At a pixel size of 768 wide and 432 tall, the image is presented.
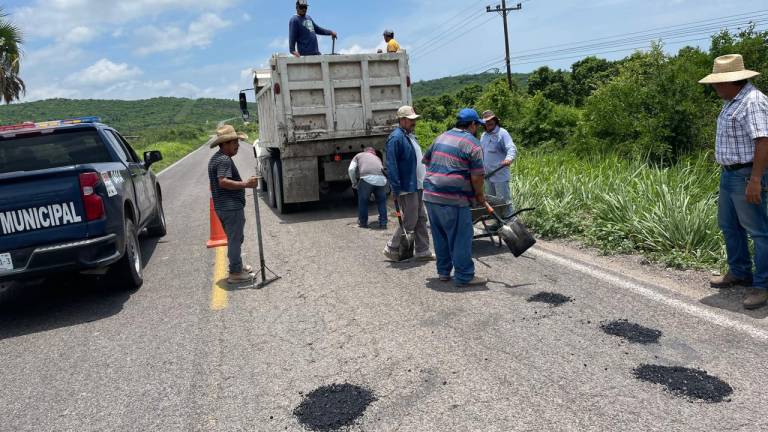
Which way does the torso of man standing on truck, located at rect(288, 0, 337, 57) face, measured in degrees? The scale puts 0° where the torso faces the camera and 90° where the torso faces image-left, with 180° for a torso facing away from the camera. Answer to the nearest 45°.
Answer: approximately 315°

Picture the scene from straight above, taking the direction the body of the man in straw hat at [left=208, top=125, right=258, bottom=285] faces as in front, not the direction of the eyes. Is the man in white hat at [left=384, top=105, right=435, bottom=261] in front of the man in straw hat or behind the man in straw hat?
in front

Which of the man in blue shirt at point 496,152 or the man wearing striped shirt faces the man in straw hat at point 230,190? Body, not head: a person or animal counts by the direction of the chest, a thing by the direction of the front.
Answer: the man in blue shirt

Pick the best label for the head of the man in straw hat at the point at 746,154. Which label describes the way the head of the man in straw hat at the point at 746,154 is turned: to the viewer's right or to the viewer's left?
to the viewer's left

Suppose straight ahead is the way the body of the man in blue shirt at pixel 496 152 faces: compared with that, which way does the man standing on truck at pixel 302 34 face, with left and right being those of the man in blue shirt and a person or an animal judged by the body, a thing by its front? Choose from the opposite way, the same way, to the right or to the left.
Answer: to the left

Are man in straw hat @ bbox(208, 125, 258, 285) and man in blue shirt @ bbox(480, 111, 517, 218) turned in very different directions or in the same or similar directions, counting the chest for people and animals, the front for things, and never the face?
very different directions

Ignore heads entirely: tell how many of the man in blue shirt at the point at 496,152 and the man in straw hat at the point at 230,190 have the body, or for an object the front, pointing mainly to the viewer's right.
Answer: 1

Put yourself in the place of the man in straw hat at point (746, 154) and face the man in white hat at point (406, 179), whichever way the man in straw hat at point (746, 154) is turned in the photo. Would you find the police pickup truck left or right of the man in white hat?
left

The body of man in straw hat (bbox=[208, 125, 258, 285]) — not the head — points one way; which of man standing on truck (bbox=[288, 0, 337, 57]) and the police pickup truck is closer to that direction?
the man standing on truck

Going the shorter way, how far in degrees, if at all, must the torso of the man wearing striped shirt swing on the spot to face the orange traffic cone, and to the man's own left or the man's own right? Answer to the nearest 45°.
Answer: approximately 90° to the man's own left
